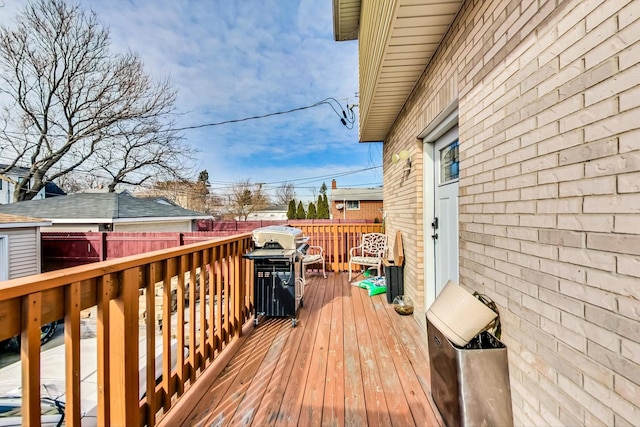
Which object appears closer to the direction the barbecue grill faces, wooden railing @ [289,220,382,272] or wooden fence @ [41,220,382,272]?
the wooden railing

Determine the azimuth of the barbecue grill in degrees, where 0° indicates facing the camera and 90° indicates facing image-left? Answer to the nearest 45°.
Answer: approximately 270°

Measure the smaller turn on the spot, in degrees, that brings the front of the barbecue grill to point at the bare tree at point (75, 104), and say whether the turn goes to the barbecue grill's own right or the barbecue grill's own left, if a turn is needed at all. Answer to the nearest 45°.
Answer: approximately 135° to the barbecue grill's own left

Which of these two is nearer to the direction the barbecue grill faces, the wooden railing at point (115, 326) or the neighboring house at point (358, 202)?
the neighboring house

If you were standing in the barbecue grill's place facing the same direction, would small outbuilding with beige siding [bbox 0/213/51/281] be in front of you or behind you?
behind

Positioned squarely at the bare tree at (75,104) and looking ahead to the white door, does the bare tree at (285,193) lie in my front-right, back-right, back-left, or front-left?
back-left

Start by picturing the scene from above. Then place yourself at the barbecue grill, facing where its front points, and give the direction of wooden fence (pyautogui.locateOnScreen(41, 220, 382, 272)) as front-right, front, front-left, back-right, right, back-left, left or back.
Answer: back-left

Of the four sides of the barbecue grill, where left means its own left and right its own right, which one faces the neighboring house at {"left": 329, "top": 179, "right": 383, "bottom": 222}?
left
